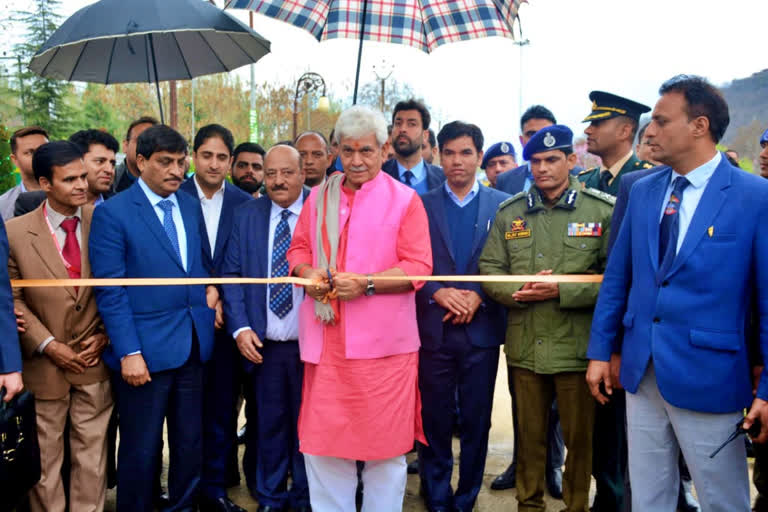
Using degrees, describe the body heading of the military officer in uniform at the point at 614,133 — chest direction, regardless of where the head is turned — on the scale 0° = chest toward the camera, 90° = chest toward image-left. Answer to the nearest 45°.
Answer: approximately 45°

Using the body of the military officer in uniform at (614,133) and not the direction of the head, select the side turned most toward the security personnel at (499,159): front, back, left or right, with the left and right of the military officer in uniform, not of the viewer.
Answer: right

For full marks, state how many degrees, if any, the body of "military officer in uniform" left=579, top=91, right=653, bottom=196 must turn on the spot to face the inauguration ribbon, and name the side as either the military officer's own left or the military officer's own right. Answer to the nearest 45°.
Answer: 0° — they already face it

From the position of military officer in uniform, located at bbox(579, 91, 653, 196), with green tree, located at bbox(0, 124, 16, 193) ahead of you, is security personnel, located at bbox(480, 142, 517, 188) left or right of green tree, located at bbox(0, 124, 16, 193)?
right

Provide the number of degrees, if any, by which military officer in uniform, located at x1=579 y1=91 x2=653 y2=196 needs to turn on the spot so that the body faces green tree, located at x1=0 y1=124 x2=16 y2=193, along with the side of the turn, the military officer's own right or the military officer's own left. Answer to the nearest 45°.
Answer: approximately 45° to the military officer's own right

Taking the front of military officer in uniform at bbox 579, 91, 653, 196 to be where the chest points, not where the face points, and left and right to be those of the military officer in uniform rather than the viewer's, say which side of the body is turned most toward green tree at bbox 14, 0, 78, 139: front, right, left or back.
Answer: right

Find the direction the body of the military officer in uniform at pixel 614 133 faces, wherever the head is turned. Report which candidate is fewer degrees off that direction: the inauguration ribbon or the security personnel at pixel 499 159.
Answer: the inauguration ribbon
